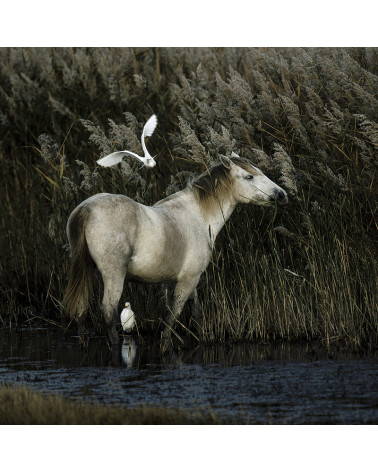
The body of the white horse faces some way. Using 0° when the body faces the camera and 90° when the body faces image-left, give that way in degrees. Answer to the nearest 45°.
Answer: approximately 270°
